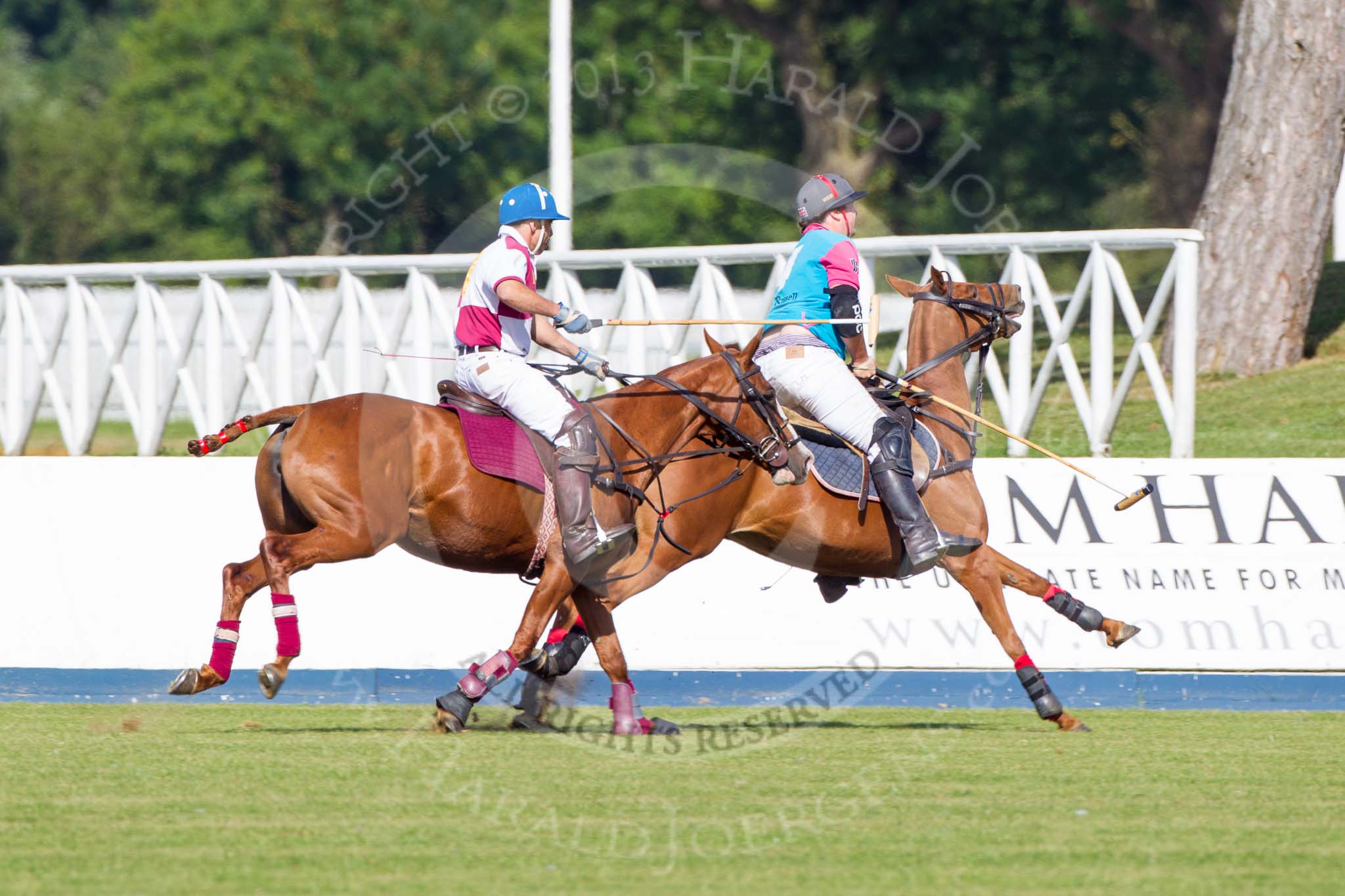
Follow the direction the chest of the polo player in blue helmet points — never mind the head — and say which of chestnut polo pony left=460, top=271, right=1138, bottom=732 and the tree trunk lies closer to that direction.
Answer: the chestnut polo pony

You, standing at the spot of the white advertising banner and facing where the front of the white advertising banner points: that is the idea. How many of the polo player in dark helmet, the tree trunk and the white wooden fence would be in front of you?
1

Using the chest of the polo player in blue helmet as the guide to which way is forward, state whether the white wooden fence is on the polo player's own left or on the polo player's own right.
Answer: on the polo player's own left

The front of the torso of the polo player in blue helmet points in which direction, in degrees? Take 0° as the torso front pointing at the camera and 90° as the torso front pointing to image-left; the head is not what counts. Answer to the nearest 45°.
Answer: approximately 270°

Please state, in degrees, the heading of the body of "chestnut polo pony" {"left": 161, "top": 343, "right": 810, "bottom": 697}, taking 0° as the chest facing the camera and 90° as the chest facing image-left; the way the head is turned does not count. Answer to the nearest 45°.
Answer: approximately 270°

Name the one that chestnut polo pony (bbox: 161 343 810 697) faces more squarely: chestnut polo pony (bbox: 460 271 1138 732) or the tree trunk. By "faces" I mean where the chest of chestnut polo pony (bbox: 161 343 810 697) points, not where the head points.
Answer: the chestnut polo pony

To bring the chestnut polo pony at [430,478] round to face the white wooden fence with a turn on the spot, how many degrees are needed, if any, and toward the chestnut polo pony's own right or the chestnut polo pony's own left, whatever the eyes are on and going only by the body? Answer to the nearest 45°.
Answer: approximately 90° to the chestnut polo pony's own left

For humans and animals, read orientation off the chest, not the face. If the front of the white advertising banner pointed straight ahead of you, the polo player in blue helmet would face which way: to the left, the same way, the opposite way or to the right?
to the left

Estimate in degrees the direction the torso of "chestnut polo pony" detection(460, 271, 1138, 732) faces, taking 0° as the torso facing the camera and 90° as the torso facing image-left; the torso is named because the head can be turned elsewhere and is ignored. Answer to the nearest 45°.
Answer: approximately 270°

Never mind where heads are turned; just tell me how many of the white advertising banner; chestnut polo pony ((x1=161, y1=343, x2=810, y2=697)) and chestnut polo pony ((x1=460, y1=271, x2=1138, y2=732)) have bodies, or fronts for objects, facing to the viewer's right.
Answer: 2

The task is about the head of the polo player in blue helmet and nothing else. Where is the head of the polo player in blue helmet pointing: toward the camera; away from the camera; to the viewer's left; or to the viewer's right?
to the viewer's right

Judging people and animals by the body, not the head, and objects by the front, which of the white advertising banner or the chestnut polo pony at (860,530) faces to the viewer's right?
the chestnut polo pony

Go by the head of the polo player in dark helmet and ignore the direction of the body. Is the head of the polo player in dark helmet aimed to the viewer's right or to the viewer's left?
to the viewer's right

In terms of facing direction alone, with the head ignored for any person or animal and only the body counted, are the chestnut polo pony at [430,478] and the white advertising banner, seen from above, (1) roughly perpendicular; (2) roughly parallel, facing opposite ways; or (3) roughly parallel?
roughly perpendicular

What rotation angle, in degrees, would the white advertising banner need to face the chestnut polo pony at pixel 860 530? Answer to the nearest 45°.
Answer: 0° — it already faces it

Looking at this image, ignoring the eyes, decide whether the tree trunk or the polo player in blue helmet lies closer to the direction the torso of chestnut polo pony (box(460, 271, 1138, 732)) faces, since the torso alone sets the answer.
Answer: the tree trunk
